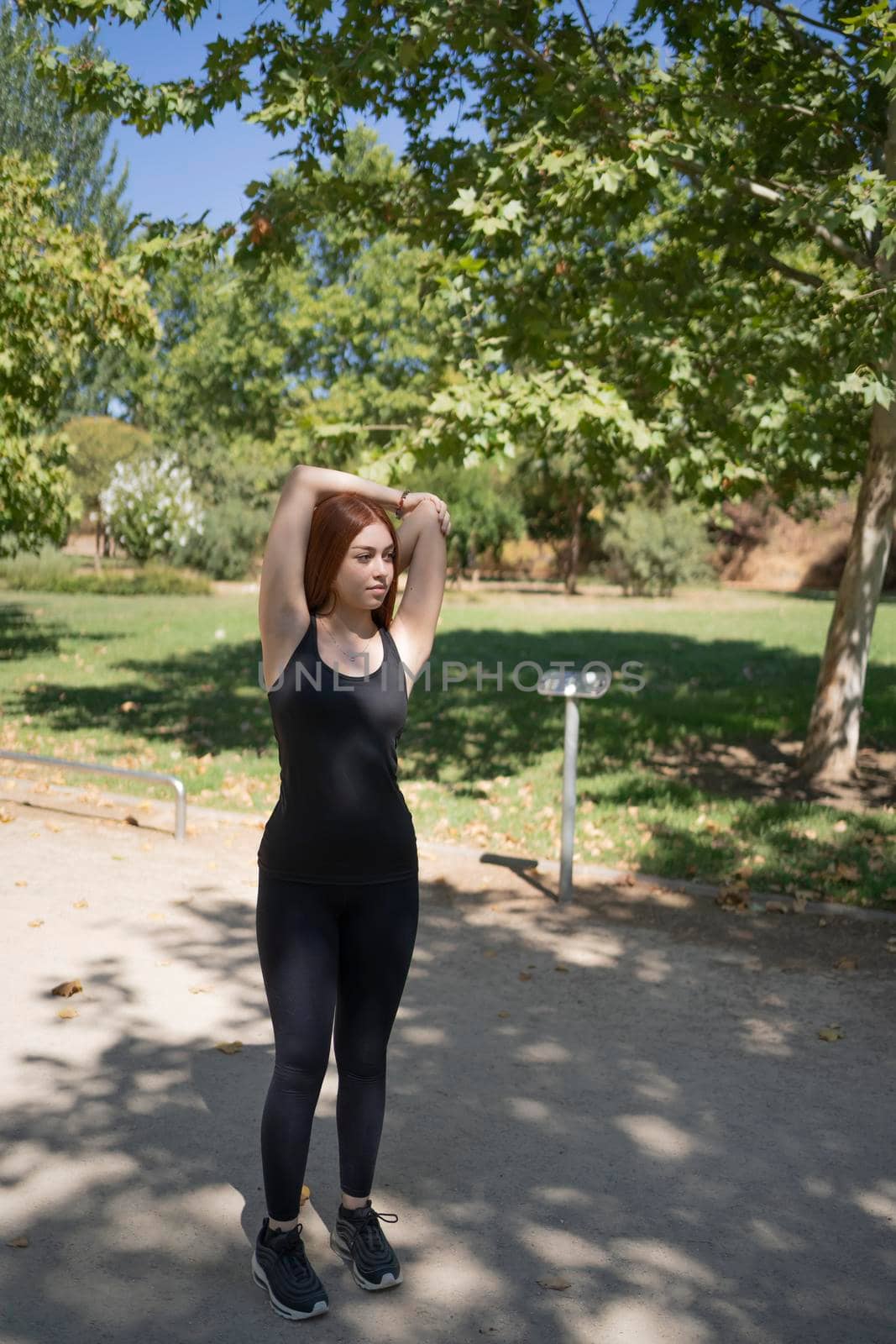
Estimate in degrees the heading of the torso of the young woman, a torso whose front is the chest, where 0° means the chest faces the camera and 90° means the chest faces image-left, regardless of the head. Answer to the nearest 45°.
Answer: approximately 315°

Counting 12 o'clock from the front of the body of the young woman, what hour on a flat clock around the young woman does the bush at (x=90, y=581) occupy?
The bush is roughly at 7 o'clock from the young woman.

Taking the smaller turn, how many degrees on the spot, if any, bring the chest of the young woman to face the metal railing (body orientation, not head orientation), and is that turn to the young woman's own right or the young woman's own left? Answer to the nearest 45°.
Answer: approximately 135° to the young woman's own left

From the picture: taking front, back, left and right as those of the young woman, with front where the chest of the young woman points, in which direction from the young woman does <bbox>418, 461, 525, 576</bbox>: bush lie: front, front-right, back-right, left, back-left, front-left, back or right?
back-left

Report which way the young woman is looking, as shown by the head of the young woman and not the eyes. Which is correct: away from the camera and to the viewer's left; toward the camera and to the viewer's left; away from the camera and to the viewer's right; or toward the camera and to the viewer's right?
toward the camera and to the viewer's right

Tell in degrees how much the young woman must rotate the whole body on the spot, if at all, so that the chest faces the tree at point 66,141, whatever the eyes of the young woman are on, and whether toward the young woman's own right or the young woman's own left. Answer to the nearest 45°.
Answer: approximately 135° to the young woman's own left
